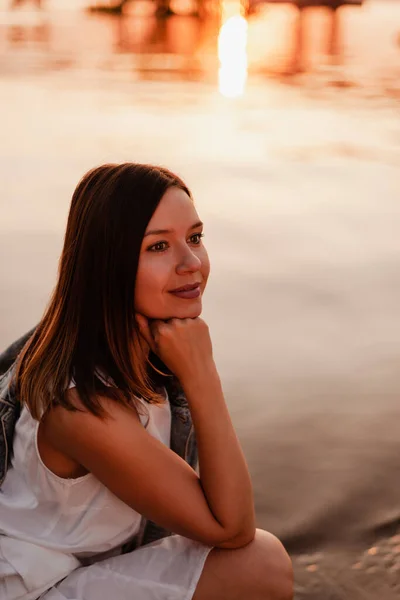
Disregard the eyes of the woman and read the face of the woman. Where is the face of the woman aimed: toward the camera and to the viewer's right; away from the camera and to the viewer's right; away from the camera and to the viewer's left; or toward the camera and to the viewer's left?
toward the camera and to the viewer's right

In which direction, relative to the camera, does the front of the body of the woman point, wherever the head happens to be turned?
to the viewer's right
